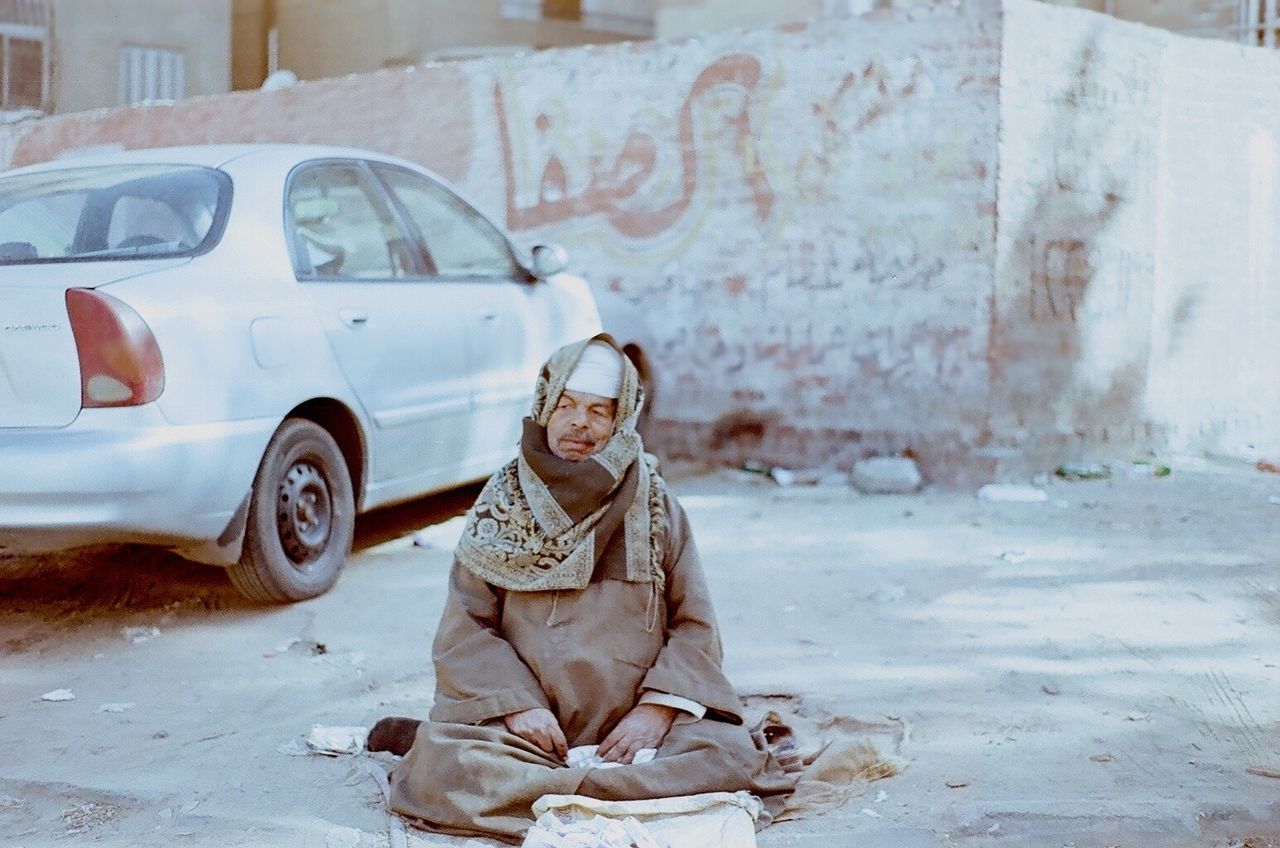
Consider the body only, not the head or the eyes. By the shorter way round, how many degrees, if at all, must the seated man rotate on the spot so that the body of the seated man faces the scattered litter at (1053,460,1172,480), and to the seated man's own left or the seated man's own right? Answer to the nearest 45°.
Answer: approximately 135° to the seated man's own left

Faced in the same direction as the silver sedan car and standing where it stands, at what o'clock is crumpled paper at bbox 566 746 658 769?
The crumpled paper is roughly at 4 o'clock from the silver sedan car.

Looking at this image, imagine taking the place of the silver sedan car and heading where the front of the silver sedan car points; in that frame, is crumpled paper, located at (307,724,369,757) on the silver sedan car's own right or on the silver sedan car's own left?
on the silver sedan car's own right

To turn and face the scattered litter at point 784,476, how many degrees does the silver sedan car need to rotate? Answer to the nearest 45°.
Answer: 0° — it already faces it

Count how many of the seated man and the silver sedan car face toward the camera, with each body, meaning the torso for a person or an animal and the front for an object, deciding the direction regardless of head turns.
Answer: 1

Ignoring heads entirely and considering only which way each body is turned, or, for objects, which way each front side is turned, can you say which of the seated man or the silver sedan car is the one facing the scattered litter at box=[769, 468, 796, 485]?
the silver sedan car

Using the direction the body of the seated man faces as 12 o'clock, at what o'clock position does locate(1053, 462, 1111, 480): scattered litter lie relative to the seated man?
The scattered litter is roughly at 7 o'clock from the seated man.

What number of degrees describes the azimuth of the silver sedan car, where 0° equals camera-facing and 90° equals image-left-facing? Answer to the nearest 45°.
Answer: approximately 225°

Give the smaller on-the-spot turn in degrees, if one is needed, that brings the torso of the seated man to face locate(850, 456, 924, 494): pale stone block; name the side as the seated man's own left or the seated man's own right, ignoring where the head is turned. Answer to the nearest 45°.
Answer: approximately 180°

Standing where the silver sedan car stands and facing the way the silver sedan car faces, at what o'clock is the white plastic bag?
The white plastic bag is roughly at 4 o'clock from the silver sedan car.

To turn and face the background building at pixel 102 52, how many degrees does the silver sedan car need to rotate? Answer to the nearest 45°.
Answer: approximately 45° to its left
